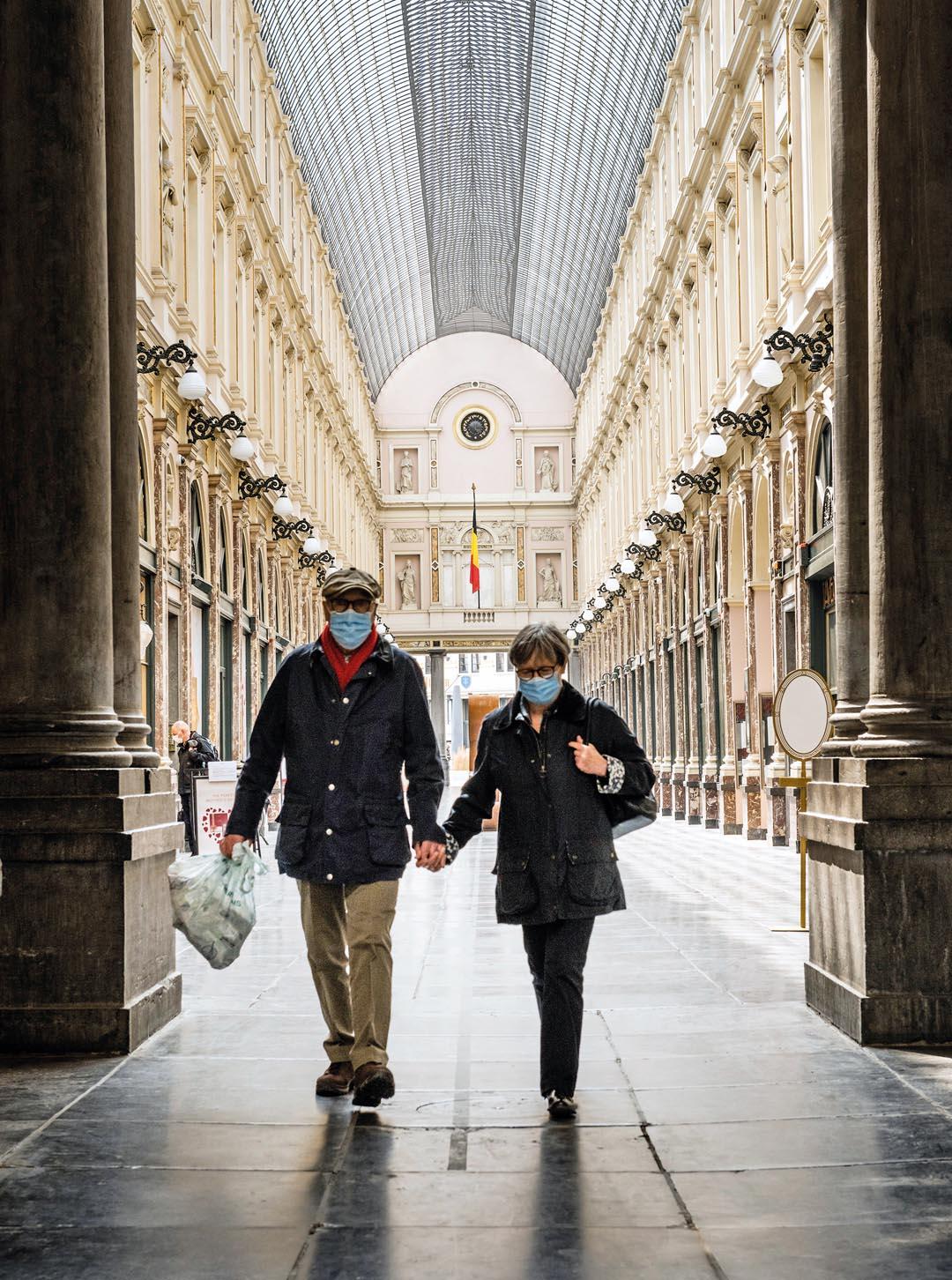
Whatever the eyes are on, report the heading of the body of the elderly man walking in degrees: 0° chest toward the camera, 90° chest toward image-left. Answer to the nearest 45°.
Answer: approximately 0°

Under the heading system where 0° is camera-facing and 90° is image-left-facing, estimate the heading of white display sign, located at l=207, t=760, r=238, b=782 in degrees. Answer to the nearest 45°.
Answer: approximately 0°

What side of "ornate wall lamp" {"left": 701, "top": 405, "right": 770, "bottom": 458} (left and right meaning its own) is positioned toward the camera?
left

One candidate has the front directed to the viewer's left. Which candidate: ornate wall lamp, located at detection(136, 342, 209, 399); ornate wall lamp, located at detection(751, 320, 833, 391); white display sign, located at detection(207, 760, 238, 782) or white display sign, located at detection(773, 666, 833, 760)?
ornate wall lamp, located at detection(751, 320, 833, 391)

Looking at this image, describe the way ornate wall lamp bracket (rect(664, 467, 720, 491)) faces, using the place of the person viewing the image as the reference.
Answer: facing to the left of the viewer

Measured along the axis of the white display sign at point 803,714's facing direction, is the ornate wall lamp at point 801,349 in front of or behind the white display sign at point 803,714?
behind

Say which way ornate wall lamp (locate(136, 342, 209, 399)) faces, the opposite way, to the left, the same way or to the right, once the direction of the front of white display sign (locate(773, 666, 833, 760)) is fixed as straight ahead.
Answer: to the left

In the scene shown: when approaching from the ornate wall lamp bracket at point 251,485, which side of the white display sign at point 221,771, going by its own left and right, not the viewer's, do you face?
back
